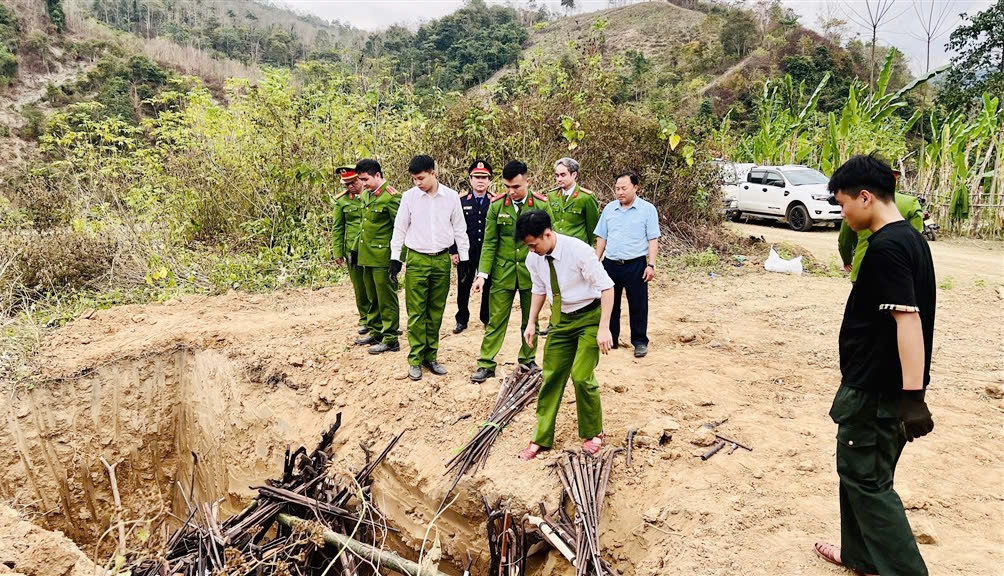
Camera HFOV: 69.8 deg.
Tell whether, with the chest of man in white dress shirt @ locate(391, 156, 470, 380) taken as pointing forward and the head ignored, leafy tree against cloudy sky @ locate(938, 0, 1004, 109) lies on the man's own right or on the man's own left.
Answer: on the man's own left

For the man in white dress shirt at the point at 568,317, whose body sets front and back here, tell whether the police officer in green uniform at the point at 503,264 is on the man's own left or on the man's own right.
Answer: on the man's own right

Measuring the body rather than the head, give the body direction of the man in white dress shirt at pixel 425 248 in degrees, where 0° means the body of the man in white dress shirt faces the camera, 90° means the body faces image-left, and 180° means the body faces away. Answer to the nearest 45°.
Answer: approximately 0°

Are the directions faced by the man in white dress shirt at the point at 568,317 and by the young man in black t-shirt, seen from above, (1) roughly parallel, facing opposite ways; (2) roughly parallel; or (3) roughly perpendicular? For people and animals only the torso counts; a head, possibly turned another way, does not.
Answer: roughly perpendicular

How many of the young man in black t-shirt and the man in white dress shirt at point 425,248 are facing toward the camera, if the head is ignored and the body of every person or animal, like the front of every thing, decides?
1

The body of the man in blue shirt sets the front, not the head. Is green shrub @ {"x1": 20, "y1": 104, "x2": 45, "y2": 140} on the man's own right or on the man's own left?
on the man's own right

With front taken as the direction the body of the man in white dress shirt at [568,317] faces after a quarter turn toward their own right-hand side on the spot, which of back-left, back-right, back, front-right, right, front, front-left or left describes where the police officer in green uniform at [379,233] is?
front

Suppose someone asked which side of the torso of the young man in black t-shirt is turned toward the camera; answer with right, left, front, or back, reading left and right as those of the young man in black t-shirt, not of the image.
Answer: left

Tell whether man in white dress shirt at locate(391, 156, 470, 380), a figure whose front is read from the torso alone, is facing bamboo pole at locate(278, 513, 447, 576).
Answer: yes

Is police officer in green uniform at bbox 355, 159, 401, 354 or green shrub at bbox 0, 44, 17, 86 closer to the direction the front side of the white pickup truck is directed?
the police officer in green uniform
